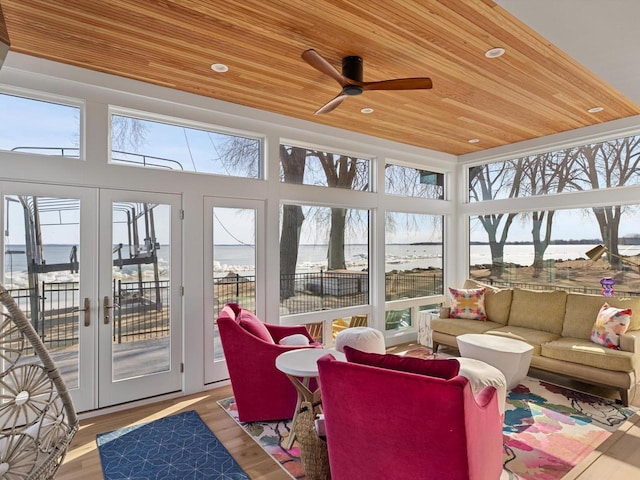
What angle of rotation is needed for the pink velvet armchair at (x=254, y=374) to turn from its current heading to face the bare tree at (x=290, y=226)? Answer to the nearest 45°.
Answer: approximately 90° to its left

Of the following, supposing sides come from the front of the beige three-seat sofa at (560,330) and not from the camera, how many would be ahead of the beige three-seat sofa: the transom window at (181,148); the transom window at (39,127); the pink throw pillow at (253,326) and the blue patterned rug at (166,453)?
4

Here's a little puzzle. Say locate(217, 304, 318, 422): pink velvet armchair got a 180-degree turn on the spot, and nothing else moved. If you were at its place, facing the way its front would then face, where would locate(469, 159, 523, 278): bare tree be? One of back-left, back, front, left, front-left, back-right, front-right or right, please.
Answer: back-right

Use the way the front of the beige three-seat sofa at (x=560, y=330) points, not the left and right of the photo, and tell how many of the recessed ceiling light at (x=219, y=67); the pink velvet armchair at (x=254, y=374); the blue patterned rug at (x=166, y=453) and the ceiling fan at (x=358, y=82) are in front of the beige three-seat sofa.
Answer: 4

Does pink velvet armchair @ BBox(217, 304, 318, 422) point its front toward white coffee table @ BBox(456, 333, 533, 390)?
yes

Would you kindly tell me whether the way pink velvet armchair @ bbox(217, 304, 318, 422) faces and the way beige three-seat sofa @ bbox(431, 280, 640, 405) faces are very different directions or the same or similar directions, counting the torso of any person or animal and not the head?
very different directions

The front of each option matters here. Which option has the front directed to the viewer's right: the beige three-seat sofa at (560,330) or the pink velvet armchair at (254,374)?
the pink velvet armchair

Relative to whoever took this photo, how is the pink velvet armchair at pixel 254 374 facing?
facing to the right of the viewer

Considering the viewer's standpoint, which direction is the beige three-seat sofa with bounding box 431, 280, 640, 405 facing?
facing the viewer and to the left of the viewer

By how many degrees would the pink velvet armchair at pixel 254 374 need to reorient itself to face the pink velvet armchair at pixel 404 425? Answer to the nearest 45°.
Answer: approximately 45° to its right

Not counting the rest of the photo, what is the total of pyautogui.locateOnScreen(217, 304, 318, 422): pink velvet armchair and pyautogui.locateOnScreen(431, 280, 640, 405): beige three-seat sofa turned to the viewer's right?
1

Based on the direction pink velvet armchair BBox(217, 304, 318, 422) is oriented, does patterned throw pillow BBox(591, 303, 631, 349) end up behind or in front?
in front

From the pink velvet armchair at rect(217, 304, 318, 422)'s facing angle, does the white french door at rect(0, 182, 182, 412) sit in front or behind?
behind

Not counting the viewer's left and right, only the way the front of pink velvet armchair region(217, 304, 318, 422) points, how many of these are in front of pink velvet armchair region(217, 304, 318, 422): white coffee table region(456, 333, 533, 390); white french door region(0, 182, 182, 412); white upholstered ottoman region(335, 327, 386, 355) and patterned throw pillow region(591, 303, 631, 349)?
3

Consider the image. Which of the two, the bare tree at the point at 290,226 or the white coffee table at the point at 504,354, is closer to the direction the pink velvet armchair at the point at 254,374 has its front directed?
the white coffee table

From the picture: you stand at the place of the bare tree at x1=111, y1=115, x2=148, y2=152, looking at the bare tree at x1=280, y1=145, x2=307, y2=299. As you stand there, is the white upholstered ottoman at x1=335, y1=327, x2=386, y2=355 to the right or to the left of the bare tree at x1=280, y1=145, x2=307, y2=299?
right

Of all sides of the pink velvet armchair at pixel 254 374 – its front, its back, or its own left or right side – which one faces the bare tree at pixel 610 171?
front
